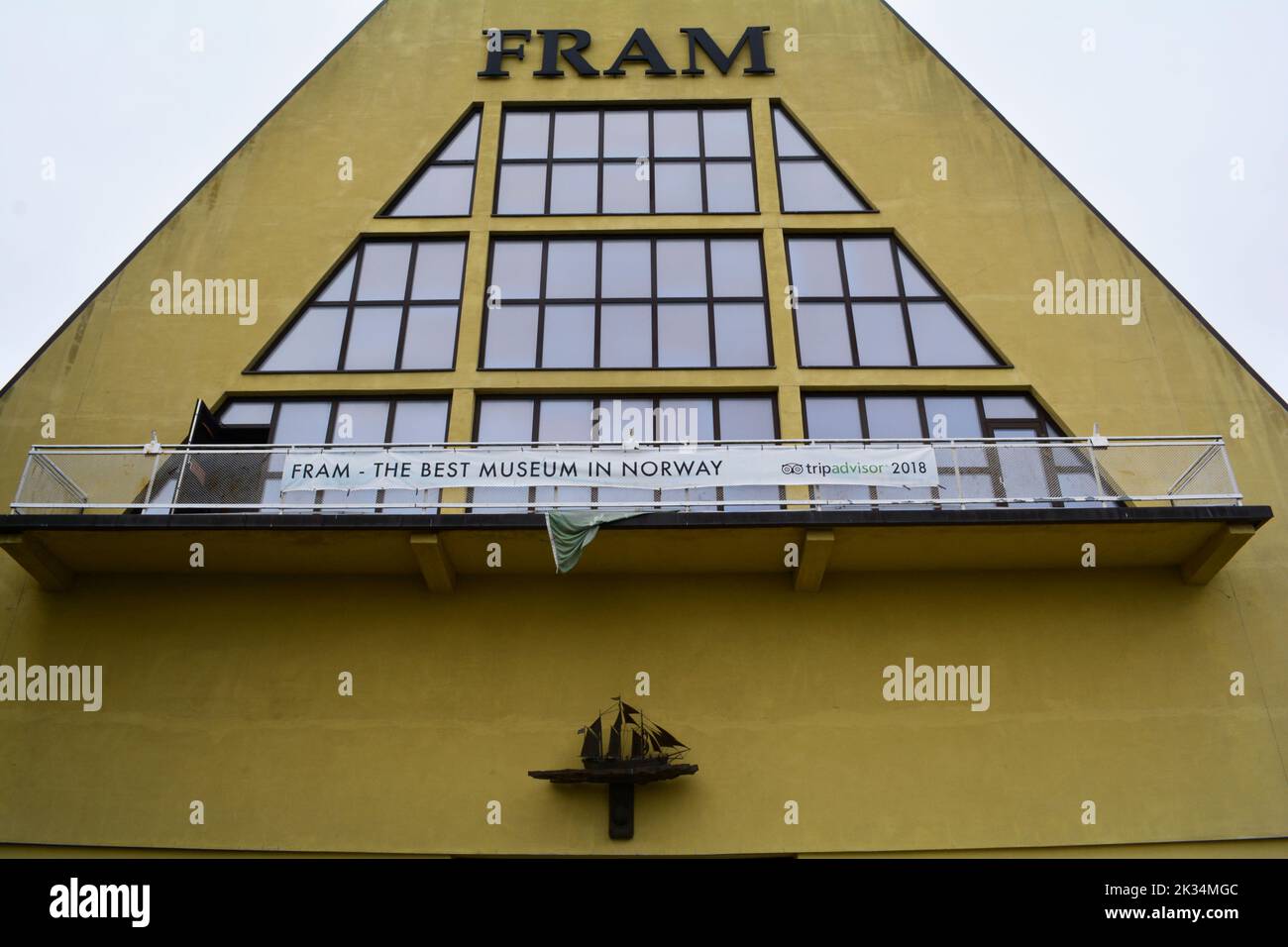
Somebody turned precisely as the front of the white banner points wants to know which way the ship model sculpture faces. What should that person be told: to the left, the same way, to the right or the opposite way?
to the left

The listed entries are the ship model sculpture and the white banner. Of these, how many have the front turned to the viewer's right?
1

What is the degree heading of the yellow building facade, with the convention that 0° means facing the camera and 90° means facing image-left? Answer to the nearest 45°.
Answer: approximately 0°

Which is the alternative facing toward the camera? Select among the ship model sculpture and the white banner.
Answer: the white banner

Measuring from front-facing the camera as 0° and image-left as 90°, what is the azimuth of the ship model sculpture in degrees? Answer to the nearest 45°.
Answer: approximately 270°

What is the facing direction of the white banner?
toward the camera
